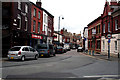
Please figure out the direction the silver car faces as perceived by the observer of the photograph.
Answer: facing away from the viewer and to the right of the viewer
